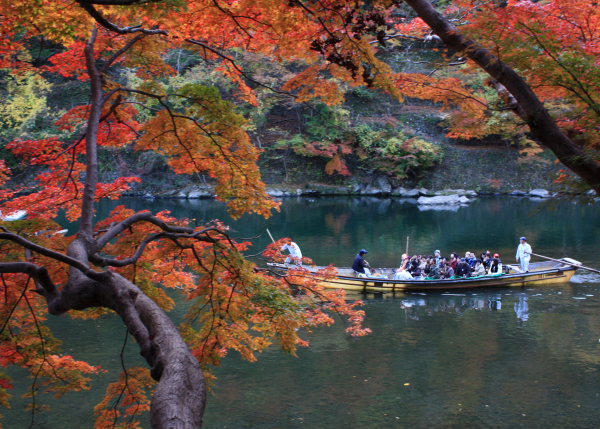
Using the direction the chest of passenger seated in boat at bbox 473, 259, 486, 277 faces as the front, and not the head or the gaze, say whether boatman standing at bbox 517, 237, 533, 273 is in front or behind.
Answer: behind

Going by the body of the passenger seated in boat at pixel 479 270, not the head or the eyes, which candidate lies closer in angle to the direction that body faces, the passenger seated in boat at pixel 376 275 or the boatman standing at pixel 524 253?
the passenger seated in boat

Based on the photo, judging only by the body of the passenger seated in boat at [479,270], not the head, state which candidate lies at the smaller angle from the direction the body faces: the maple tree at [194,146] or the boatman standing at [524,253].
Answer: the maple tree

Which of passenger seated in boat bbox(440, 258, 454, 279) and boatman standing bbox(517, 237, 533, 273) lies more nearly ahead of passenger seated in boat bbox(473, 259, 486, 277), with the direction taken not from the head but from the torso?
the passenger seated in boat

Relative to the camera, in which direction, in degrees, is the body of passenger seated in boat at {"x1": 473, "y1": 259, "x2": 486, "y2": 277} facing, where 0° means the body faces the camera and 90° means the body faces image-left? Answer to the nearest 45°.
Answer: approximately 90°

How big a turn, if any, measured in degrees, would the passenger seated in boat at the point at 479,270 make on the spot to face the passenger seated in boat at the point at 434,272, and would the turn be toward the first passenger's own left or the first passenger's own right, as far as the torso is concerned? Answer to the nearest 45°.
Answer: approximately 45° to the first passenger's own left

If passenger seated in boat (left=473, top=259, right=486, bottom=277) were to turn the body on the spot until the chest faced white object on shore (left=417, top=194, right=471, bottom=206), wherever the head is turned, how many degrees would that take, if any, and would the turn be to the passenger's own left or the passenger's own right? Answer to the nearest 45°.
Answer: approximately 90° to the passenger's own right

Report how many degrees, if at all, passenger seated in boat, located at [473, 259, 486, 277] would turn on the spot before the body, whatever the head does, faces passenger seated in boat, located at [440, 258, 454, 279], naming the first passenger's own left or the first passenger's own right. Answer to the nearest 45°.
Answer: approximately 45° to the first passenger's own left
